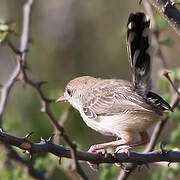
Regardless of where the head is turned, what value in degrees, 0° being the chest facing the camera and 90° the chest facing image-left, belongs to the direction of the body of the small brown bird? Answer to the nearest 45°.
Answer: approximately 90°

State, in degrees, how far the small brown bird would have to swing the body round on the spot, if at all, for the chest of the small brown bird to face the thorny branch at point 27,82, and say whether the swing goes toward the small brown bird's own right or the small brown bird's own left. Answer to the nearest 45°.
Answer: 0° — it already faces it

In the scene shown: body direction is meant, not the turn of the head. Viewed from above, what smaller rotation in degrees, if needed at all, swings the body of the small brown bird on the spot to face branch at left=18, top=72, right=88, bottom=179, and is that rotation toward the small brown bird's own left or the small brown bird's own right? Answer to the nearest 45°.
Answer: approximately 45° to the small brown bird's own left

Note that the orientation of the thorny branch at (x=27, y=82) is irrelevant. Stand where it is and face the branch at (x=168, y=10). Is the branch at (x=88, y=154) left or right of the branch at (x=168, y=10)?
right
